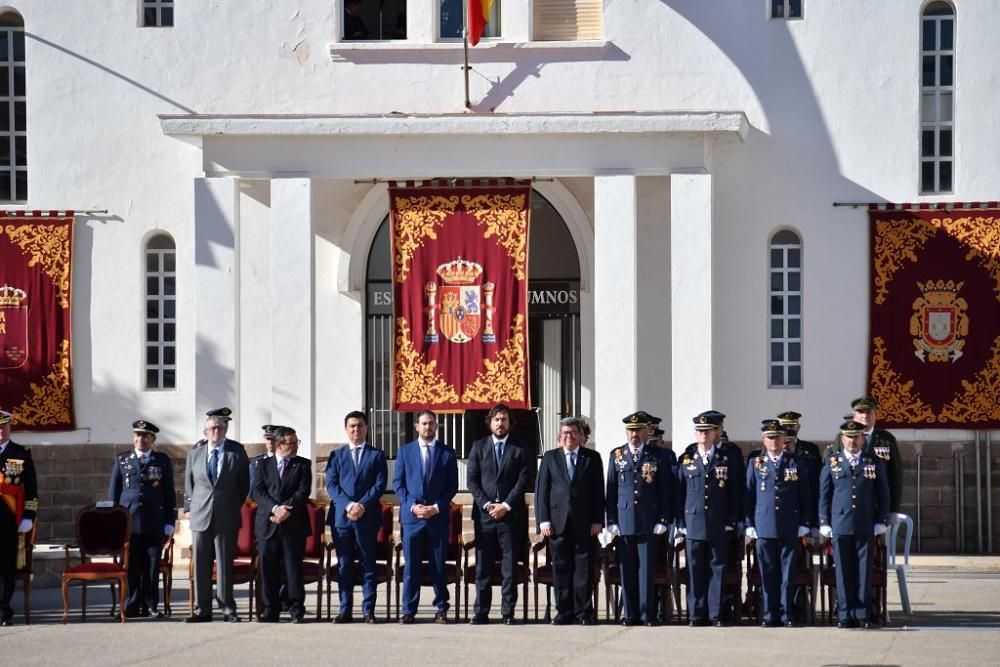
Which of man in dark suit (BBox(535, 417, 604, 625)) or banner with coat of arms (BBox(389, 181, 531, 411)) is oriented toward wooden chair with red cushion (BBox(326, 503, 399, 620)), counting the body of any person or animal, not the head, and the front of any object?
the banner with coat of arms

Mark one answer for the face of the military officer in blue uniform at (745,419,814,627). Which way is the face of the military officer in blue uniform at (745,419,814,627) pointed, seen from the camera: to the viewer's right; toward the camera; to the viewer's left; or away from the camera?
toward the camera

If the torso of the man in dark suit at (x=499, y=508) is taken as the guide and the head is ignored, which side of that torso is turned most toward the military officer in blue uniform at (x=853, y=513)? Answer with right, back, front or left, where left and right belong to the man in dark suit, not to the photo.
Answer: left

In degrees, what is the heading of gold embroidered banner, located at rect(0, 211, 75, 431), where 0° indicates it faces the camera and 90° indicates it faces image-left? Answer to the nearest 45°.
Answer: approximately 0°

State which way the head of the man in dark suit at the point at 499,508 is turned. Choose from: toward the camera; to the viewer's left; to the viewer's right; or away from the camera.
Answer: toward the camera

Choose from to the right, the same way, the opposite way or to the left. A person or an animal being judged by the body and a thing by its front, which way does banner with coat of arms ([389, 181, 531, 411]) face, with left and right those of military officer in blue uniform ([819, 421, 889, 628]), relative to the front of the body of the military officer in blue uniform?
the same way

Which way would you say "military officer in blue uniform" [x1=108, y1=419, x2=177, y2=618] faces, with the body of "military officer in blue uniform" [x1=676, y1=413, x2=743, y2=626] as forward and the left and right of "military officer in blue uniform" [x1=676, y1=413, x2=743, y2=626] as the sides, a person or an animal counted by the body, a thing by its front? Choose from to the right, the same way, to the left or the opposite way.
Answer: the same way

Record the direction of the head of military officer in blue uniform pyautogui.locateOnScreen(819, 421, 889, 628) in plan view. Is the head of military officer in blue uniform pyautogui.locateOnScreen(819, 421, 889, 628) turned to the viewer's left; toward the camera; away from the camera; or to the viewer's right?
toward the camera

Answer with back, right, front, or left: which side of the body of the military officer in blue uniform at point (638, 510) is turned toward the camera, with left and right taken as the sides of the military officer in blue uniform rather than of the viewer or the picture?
front

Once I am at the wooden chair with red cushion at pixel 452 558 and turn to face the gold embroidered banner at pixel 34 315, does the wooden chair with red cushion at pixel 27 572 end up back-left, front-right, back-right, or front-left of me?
front-left

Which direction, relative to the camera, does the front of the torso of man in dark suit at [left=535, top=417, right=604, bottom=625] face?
toward the camera

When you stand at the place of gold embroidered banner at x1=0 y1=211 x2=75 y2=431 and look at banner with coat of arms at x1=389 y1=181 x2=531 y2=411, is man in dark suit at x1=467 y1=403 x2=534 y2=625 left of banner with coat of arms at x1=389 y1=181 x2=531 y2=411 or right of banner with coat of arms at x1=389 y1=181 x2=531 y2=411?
right

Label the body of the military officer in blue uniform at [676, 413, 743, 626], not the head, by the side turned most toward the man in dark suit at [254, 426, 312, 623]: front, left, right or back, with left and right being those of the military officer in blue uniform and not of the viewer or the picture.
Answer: right

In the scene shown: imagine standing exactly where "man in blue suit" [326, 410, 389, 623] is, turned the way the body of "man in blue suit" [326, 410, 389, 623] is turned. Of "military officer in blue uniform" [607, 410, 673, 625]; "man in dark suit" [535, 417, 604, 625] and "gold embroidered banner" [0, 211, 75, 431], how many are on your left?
2

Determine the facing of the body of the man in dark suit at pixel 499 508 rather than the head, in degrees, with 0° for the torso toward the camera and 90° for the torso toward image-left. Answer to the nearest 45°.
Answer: approximately 0°

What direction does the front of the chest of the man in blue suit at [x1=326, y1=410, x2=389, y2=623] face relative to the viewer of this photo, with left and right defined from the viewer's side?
facing the viewer
